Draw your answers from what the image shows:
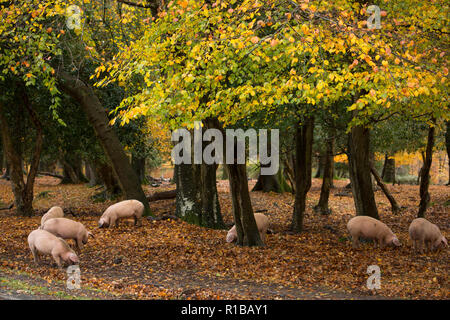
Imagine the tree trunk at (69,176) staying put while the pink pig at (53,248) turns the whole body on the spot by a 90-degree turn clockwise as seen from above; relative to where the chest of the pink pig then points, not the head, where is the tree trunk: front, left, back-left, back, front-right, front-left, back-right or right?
back-right

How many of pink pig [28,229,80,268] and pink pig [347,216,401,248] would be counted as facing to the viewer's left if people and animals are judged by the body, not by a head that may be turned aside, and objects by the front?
0

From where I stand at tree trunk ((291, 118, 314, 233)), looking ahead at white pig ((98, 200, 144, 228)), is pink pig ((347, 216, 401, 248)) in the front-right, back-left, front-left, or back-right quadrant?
back-left

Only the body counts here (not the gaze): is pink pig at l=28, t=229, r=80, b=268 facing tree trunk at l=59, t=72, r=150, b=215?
no

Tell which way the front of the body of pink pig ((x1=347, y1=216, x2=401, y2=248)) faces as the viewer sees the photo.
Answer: to the viewer's right

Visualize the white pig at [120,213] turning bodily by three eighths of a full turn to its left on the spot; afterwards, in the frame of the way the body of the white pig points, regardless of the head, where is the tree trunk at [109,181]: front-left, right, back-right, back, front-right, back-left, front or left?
back-left

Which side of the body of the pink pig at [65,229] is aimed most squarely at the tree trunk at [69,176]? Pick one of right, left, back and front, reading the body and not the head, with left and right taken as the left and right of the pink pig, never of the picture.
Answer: left

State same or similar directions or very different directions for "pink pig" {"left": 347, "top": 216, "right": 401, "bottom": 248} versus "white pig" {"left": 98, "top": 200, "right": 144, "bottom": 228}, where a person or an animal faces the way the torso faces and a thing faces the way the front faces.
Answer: very different directions

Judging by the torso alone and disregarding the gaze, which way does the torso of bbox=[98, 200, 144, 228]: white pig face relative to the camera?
to the viewer's left

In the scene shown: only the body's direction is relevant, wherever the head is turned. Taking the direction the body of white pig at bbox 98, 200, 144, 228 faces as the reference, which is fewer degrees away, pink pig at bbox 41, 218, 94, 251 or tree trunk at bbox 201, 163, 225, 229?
the pink pig

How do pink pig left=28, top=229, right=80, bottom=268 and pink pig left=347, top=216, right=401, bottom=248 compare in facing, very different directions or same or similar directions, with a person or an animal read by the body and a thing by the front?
same or similar directions

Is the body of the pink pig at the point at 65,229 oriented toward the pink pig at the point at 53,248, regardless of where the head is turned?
no

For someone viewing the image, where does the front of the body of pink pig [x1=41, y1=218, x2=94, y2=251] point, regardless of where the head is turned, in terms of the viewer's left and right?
facing to the right of the viewer

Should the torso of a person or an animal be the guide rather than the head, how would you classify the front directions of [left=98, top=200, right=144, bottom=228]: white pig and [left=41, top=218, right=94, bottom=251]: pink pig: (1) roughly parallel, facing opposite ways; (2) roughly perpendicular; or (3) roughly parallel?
roughly parallel, facing opposite ways

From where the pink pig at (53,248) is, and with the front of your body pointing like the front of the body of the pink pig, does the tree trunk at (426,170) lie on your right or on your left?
on your left

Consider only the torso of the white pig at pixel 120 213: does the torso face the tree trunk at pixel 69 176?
no

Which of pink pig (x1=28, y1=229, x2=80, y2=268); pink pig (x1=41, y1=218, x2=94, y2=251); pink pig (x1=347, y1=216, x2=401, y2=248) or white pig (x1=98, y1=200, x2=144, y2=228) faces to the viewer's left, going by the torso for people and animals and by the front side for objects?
white pig (x1=98, y1=200, x2=144, y2=228)
